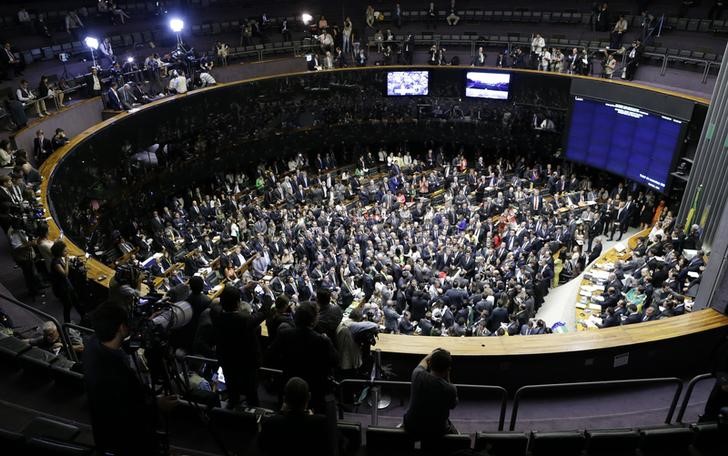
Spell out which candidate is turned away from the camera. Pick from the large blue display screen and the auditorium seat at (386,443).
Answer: the auditorium seat

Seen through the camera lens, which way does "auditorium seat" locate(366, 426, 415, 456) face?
facing away from the viewer

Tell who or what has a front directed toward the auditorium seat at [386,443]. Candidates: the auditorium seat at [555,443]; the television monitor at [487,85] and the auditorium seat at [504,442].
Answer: the television monitor

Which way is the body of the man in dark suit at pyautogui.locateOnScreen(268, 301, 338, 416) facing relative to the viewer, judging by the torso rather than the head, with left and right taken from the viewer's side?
facing away from the viewer

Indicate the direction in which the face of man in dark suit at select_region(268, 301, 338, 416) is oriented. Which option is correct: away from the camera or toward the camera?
away from the camera

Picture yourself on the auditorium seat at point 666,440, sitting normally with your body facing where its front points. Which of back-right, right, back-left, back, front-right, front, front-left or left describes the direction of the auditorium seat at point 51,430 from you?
back-left

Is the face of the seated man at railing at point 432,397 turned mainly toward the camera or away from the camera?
away from the camera

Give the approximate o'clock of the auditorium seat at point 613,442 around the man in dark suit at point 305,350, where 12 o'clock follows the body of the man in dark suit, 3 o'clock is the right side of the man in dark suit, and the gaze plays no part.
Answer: The auditorium seat is roughly at 3 o'clock from the man in dark suit.

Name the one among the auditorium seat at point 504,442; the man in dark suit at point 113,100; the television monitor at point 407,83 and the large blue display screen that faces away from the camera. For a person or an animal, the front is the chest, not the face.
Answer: the auditorium seat

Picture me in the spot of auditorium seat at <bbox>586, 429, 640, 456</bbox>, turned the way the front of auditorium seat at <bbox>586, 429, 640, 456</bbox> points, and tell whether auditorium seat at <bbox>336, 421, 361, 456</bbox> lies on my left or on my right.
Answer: on my left

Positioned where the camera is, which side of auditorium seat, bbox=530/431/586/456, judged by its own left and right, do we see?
back

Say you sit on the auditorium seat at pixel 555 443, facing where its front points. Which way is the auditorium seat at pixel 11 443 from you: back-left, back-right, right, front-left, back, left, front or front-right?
back-left

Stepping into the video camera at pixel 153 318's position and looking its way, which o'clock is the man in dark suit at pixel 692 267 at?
The man in dark suit is roughly at 1 o'clock from the video camera.

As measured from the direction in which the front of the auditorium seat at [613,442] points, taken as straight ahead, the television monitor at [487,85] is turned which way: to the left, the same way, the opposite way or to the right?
the opposite way

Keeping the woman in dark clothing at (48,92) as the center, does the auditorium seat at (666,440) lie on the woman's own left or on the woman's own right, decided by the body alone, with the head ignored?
on the woman's own right
